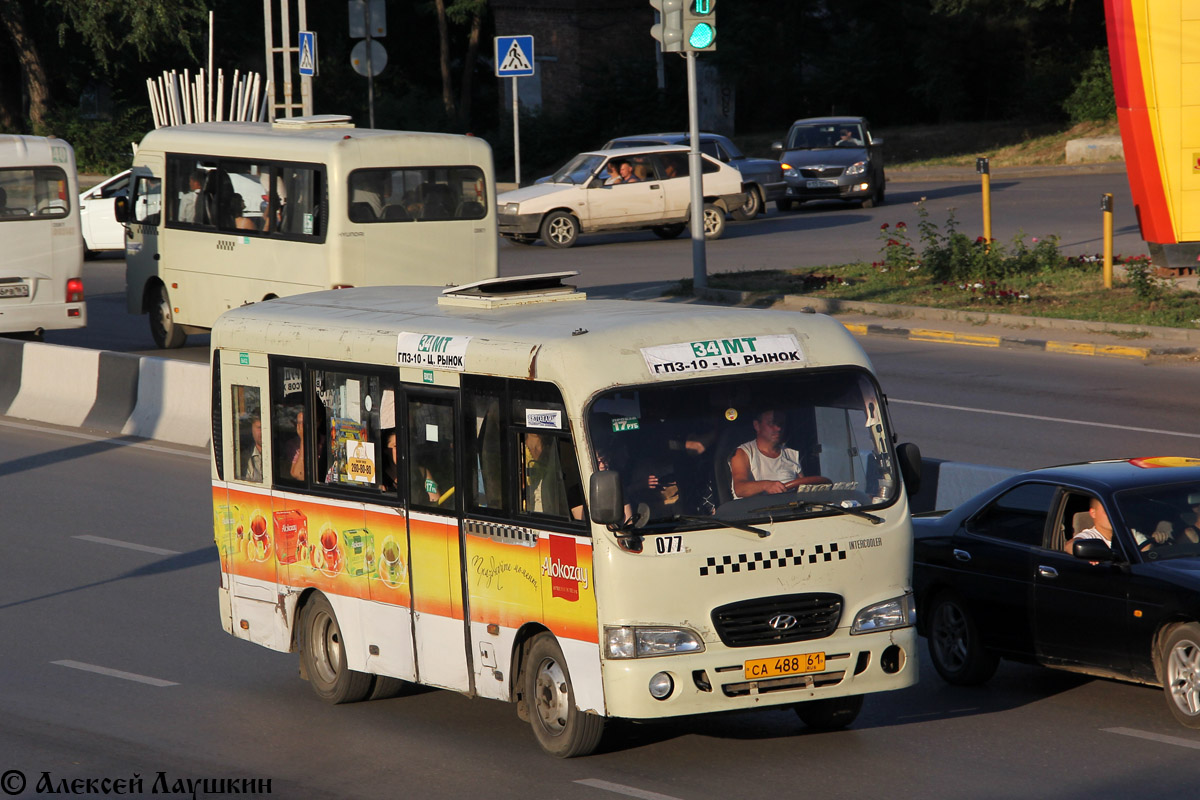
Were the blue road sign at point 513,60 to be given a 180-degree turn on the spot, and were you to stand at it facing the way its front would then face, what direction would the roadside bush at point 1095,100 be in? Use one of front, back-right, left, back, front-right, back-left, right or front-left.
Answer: front-right

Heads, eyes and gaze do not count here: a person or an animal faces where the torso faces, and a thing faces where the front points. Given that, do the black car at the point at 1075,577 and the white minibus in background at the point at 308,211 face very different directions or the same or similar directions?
very different directions

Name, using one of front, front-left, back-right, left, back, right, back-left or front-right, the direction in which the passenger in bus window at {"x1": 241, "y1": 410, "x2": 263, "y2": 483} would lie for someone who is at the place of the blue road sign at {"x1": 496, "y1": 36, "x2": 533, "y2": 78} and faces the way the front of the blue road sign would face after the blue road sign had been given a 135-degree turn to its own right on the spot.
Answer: back-left

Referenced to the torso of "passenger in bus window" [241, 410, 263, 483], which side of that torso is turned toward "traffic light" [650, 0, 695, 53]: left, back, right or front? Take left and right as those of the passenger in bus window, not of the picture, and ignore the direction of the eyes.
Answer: left

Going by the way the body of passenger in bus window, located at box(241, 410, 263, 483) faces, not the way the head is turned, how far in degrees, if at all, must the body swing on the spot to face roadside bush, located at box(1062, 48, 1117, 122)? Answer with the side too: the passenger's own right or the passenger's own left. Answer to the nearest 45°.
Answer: approximately 90° to the passenger's own left

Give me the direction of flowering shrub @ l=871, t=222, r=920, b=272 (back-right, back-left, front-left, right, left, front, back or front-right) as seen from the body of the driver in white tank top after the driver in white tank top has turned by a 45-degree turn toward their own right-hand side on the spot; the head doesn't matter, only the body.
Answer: back

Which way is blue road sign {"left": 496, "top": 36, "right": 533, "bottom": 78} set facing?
toward the camera

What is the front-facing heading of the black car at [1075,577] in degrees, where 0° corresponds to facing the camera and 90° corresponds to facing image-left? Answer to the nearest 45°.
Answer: approximately 315°

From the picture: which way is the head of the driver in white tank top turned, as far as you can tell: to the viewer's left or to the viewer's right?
to the viewer's right

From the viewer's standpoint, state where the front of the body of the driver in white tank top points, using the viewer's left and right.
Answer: facing the viewer and to the right of the viewer

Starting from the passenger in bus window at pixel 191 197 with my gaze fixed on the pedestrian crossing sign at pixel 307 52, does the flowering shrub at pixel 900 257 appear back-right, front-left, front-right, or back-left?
front-right

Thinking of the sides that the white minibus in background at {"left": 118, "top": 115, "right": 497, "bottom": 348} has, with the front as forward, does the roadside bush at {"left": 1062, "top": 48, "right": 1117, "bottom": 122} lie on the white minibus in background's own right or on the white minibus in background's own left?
on the white minibus in background's own right

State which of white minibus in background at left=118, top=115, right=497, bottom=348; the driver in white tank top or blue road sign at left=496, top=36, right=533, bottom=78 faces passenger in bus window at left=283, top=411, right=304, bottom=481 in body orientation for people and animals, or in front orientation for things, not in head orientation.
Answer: the blue road sign

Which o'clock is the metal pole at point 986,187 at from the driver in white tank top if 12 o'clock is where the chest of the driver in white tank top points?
The metal pole is roughly at 8 o'clock from the driver in white tank top.
